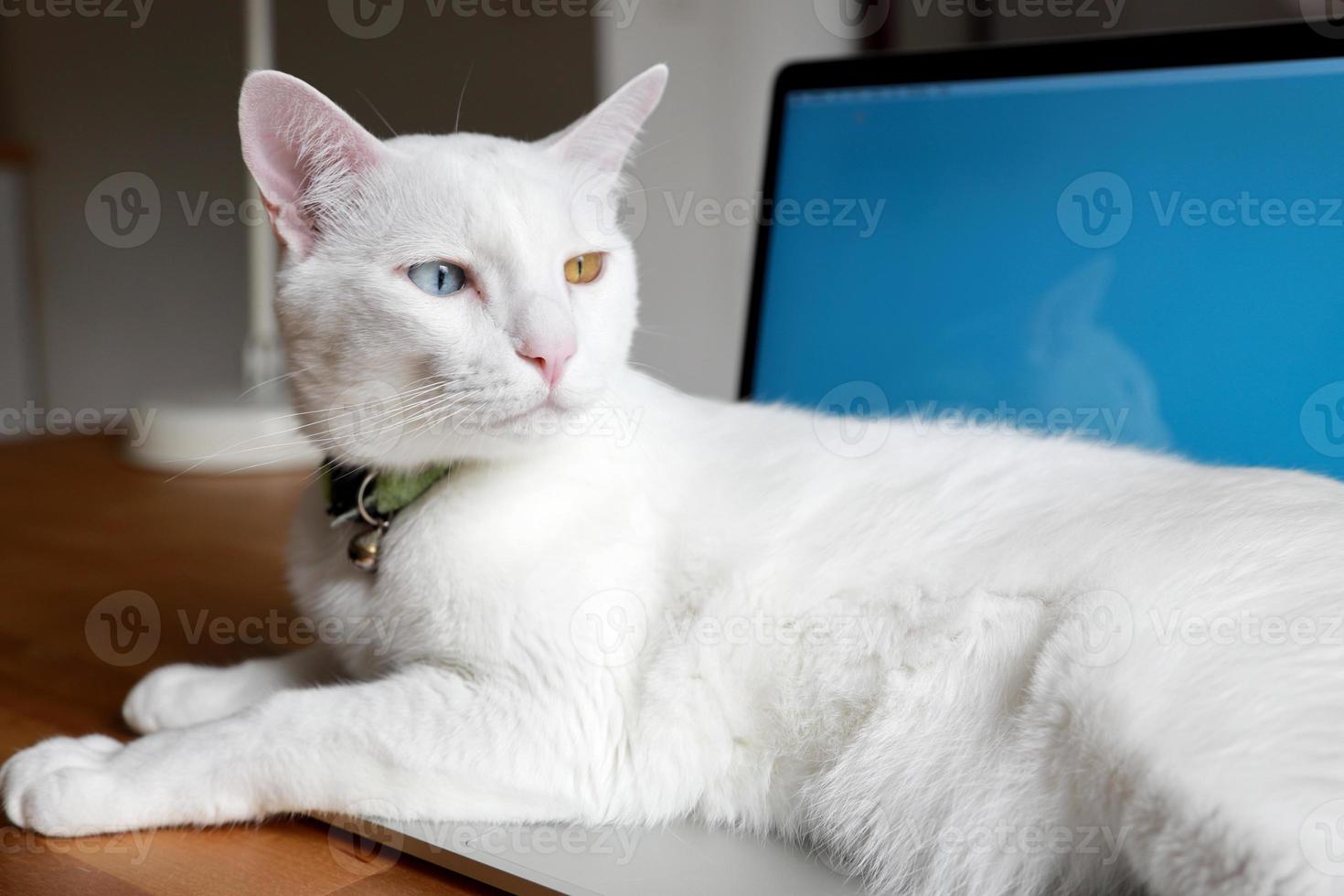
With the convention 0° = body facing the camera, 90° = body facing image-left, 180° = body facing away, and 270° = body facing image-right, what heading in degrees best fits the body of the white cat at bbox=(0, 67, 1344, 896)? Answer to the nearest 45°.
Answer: approximately 90°

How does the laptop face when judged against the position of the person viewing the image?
facing the viewer and to the left of the viewer
